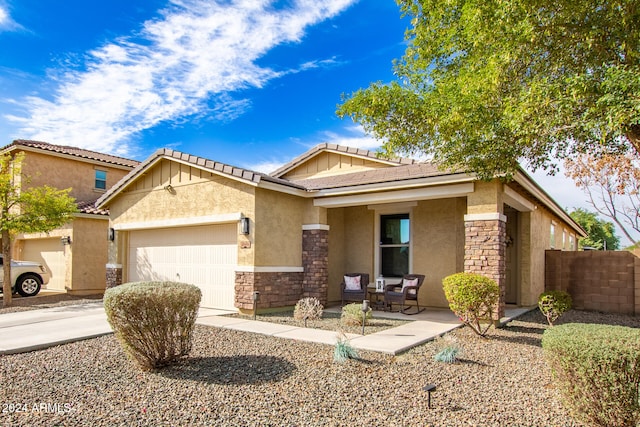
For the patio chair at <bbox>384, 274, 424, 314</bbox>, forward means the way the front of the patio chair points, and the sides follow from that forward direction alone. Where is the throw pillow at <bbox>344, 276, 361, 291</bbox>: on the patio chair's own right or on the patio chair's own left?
on the patio chair's own right

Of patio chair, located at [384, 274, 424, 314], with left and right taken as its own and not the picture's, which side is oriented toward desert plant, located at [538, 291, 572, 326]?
left

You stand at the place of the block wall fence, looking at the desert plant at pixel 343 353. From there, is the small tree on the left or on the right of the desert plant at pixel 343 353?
right

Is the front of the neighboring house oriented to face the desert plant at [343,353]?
no

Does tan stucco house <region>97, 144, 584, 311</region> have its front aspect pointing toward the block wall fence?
no

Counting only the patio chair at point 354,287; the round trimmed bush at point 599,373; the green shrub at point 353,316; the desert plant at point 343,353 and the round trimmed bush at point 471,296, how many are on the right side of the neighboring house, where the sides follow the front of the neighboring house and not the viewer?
0

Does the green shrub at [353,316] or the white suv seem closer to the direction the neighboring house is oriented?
the white suv

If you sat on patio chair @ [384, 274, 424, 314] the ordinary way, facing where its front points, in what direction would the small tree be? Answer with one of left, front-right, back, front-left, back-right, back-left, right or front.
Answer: front-right

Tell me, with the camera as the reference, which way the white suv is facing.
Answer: facing to the right of the viewer

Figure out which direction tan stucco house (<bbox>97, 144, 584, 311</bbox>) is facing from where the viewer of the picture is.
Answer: facing the viewer and to the left of the viewer

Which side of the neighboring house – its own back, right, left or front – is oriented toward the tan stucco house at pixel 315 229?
left

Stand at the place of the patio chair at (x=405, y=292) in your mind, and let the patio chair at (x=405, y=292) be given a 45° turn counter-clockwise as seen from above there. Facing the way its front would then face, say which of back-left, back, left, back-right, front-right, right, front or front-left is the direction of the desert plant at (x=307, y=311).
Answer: front-right

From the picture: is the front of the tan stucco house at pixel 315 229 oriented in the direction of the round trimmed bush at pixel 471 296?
no
